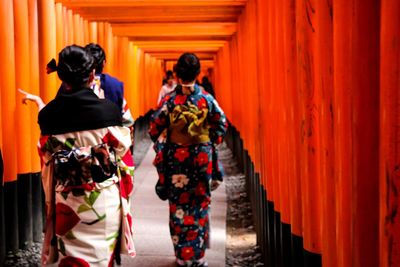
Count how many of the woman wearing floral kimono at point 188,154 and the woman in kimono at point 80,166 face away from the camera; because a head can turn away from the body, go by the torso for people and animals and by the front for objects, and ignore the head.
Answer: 2

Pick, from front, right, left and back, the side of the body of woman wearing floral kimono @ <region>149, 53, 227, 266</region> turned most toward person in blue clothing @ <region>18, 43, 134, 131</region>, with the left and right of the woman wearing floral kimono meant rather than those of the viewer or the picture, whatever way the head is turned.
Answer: left

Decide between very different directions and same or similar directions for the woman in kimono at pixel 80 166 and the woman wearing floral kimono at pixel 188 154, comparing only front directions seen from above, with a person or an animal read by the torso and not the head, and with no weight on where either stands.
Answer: same or similar directions

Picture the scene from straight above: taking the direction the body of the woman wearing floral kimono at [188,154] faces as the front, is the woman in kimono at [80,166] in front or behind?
behind

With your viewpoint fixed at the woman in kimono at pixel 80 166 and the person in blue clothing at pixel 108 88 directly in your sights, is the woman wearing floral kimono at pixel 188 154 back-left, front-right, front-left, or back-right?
front-right

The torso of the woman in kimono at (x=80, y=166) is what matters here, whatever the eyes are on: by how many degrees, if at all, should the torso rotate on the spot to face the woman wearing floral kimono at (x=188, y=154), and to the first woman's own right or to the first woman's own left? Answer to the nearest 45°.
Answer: approximately 45° to the first woman's own right

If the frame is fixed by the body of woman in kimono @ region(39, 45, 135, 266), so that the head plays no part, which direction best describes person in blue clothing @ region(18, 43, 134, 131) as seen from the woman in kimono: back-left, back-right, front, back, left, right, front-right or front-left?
front

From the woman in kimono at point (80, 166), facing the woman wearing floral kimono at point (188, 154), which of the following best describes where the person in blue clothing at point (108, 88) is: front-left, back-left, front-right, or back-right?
front-left

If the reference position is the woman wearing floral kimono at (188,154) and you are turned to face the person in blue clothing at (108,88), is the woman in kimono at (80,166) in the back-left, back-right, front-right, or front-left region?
front-left

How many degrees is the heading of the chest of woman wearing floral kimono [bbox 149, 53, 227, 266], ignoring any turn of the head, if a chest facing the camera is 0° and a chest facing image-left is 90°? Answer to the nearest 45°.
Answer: approximately 180°

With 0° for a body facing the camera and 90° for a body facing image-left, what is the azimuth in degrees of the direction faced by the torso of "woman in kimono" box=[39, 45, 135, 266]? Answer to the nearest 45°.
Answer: approximately 180°

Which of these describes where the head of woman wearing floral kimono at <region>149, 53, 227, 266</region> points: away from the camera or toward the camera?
away from the camera
